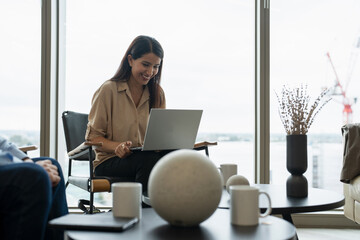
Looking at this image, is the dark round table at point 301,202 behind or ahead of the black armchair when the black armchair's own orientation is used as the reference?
ahead

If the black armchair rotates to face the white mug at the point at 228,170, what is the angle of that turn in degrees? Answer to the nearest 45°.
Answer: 0° — it already faces it

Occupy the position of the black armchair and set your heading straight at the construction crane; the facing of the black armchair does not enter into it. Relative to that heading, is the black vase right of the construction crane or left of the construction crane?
right

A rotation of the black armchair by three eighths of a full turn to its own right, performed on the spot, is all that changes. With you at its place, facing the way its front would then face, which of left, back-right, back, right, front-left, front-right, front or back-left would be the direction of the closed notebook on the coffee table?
left

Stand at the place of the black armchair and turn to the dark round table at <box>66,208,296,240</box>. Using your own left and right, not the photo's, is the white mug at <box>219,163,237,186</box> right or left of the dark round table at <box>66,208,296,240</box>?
left

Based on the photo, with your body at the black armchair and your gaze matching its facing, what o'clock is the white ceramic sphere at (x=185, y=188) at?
The white ceramic sphere is roughly at 1 o'clock from the black armchair.

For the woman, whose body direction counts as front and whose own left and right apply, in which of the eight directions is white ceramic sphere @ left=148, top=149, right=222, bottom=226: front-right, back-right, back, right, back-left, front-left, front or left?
front-right

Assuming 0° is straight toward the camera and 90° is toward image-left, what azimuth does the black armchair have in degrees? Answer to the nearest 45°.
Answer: approximately 315°

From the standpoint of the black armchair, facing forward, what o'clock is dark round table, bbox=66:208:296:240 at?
The dark round table is roughly at 1 o'clock from the black armchair.

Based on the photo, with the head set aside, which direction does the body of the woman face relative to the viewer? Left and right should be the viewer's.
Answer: facing the viewer and to the right of the viewer

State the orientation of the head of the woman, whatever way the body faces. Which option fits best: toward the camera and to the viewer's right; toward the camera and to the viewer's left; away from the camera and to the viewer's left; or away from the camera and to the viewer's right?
toward the camera and to the viewer's right
